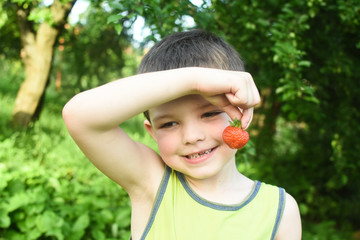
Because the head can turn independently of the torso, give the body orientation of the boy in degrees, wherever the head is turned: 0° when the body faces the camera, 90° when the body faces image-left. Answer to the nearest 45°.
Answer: approximately 0°

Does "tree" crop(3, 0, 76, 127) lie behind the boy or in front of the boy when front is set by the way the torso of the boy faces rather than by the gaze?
behind
